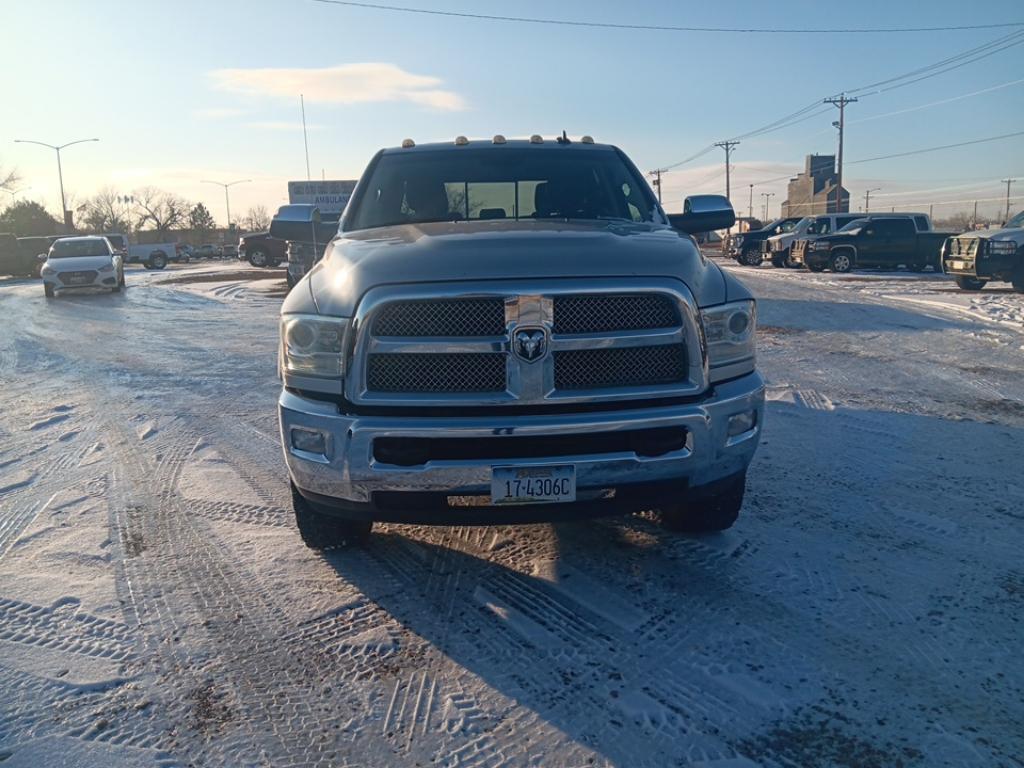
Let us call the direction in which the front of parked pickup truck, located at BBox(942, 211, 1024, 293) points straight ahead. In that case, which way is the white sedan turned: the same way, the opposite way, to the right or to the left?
to the left

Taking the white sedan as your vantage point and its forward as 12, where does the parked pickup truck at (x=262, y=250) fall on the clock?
The parked pickup truck is roughly at 7 o'clock from the white sedan.

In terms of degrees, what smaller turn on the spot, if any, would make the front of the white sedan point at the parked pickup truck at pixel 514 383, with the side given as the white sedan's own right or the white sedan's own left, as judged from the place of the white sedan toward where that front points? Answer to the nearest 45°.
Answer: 0° — it already faces it

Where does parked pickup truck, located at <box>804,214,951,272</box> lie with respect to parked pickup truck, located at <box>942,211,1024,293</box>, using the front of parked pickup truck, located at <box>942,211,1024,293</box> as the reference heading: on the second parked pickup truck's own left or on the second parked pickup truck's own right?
on the second parked pickup truck's own right

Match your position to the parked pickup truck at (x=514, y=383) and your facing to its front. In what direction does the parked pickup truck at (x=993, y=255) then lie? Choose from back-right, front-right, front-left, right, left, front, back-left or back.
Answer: back-left

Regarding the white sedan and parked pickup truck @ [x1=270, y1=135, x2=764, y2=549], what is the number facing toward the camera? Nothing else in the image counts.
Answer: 2

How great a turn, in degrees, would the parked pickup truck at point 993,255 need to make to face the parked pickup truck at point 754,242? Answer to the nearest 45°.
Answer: approximately 90° to its right

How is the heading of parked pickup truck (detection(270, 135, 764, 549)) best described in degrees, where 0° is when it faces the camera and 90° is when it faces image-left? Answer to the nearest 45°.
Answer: approximately 0°

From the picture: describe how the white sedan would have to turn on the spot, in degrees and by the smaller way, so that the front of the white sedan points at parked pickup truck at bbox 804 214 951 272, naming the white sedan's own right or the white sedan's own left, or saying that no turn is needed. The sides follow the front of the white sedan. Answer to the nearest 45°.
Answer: approximately 90° to the white sedan's own left

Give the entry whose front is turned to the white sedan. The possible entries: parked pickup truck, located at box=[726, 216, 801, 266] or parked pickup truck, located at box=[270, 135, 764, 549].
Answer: parked pickup truck, located at box=[726, 216, 801, 266]

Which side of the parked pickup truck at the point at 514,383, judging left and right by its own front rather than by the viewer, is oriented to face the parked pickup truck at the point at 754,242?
back
